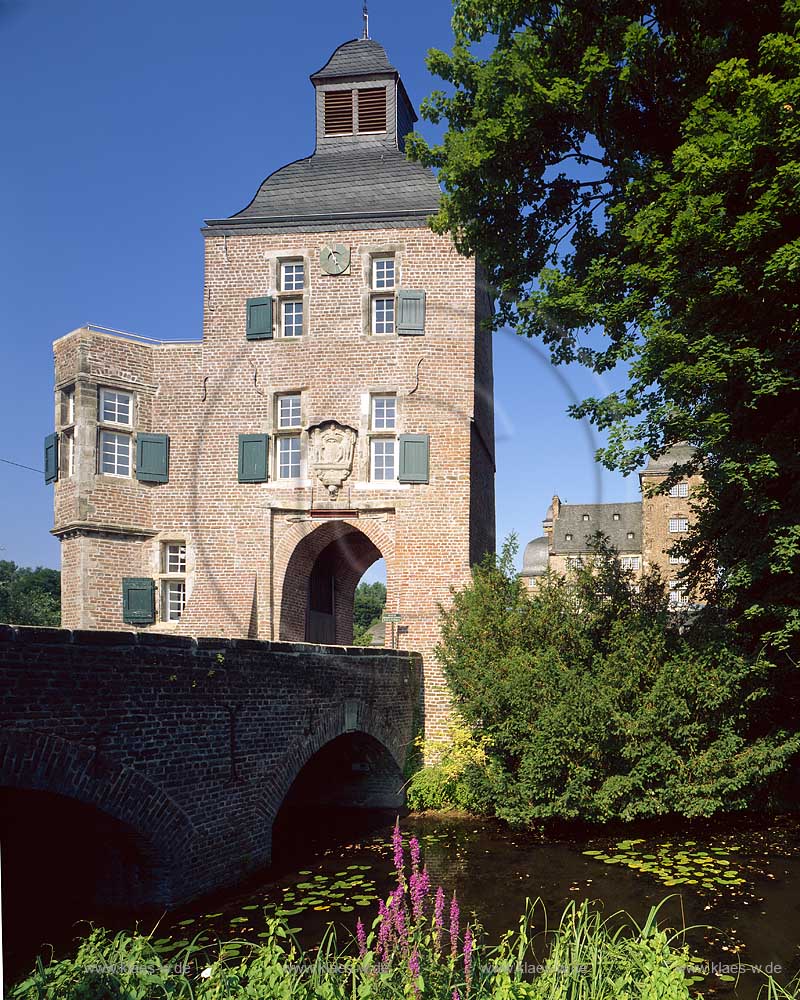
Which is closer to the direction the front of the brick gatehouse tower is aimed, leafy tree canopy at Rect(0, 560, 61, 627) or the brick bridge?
the brick bridge

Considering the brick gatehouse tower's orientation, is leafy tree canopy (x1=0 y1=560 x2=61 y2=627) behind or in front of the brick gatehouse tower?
behind

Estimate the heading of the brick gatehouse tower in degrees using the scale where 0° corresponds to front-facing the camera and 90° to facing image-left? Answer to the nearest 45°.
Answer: approximately 0°

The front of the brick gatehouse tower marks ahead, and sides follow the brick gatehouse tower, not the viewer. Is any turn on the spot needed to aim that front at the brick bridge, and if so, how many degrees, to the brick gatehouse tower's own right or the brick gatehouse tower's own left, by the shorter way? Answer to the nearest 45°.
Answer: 0° — it already faces it
